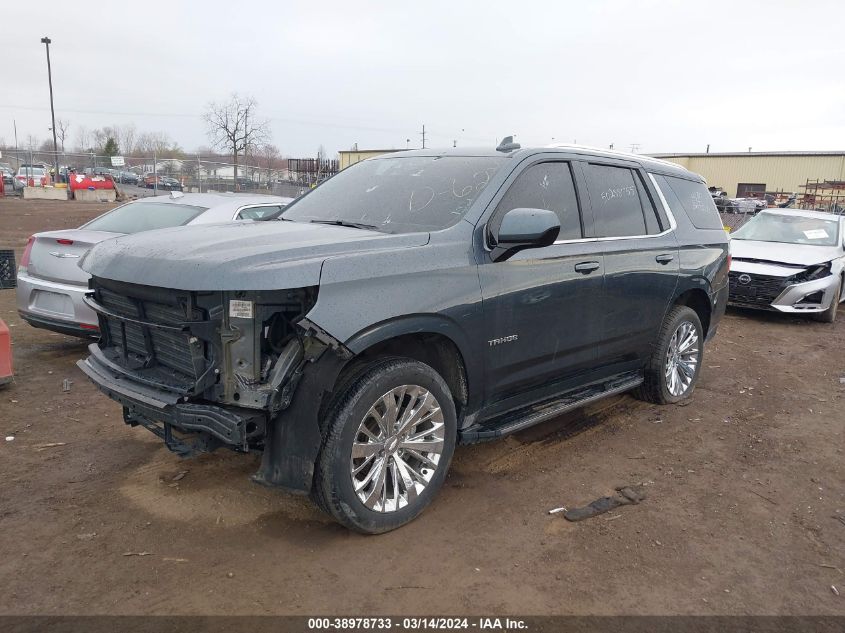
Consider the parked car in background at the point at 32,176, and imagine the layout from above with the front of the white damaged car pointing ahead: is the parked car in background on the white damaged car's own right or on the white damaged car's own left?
on the white damaged car's own right

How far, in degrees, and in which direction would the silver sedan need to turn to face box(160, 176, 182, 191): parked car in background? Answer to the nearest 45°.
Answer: approximately 45° to its left

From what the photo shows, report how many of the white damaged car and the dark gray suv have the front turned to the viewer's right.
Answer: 0

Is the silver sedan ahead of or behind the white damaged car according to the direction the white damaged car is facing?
ahead

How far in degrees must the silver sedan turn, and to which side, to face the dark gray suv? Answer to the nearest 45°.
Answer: approximately 90° to its right

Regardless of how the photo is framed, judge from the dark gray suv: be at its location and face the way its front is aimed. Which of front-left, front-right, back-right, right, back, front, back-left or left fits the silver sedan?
right

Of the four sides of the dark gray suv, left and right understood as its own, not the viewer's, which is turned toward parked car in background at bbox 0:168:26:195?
right

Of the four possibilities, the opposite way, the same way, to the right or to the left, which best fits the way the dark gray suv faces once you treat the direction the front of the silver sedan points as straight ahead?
the opposite way

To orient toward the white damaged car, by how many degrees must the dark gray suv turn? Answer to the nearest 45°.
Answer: approximately 180°

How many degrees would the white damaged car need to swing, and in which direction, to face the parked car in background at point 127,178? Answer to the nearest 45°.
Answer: approximately 90° to its right

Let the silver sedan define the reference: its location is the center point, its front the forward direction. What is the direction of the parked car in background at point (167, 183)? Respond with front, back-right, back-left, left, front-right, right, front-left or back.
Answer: front-left

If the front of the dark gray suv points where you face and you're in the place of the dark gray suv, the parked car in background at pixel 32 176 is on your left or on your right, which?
on your right

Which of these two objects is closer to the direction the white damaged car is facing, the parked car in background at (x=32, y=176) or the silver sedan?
the silver sedan

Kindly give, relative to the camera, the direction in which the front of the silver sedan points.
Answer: facing away from the viewer and to the right of the viewer
